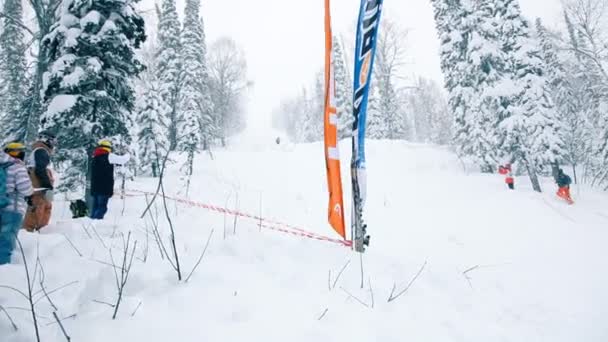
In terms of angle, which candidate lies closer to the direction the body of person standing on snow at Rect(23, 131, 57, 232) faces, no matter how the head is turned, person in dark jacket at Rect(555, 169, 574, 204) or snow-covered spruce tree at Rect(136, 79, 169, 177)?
the person in dark jacket

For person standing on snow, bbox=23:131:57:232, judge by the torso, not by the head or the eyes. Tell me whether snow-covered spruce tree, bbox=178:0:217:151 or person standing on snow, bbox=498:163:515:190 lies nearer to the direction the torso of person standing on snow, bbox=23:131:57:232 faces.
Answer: the person standing on snow

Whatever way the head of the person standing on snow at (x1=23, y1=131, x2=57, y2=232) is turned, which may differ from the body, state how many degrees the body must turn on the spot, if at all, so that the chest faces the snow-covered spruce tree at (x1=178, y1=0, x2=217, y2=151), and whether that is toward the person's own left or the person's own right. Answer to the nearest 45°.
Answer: approximately 45° to the person's own left

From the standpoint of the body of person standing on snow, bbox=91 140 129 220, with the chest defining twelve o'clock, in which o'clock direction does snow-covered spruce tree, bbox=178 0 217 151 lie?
The snow-covered spruce tree is roughly at 11 o'clock from the person standing on snow.

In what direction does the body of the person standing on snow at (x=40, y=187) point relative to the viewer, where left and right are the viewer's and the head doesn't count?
facing to the right of the viewer

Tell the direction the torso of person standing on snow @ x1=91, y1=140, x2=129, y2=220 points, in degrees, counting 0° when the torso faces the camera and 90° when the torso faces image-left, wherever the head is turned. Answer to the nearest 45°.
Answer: approximately 225°

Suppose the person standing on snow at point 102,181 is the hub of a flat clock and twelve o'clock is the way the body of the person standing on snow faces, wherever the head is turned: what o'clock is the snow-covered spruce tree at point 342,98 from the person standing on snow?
The snow-covered spruce tree is roughly at 12 o'clock from the person standing on snow.
